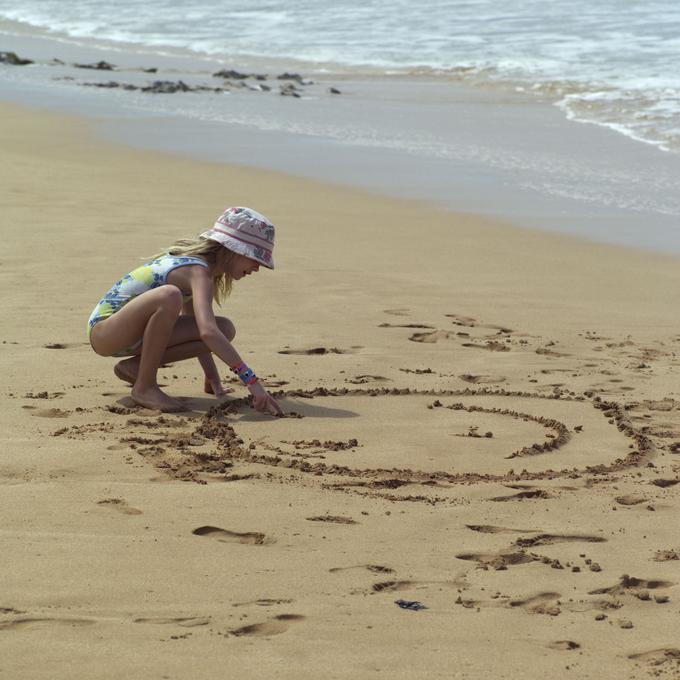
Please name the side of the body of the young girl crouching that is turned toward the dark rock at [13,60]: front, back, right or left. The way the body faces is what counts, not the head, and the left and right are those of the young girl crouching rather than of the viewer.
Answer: left

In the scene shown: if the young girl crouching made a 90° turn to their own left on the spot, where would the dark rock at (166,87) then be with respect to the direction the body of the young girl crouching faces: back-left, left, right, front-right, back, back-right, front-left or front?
front

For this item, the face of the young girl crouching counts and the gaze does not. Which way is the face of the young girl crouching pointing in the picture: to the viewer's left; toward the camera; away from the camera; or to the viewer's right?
to the viewer's right

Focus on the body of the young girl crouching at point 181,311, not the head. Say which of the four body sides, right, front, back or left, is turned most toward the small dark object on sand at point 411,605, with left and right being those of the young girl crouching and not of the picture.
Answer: right

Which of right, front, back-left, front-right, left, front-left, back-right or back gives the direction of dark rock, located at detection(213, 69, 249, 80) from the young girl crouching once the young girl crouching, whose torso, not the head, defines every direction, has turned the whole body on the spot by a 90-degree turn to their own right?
back

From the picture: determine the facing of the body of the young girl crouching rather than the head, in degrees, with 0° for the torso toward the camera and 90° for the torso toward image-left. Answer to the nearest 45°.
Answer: approximately 270°

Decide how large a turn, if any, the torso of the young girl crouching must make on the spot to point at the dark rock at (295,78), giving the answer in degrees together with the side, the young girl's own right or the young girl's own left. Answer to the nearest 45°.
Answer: approximately 90° to the young girl's own left

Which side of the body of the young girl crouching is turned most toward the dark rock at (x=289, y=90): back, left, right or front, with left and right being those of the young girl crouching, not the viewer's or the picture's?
left
